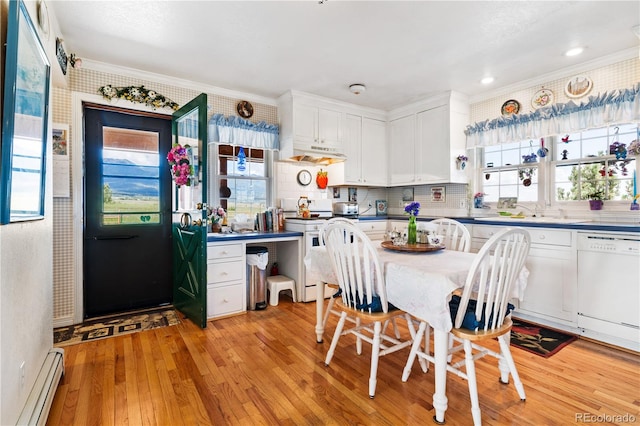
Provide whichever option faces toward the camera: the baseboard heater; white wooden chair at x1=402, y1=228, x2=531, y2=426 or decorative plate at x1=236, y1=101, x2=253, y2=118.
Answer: the decorative plate

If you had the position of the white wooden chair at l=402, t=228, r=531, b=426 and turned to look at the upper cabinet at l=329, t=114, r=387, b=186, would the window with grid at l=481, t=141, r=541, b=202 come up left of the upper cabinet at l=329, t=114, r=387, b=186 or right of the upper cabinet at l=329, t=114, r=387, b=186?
right

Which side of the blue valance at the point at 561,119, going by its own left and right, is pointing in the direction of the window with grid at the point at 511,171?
right

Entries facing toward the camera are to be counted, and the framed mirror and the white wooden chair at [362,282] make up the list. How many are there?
0

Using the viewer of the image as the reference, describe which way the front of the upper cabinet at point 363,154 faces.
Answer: facing the viewer and to the right of the viewer

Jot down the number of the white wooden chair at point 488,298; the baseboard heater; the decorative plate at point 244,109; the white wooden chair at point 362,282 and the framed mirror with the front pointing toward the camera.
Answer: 1

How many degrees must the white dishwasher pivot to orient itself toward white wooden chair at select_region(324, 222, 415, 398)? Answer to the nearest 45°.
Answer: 0° — it already faces it

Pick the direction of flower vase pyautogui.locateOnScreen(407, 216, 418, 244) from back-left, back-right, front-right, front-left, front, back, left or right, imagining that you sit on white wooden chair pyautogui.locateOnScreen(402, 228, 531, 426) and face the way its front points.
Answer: front

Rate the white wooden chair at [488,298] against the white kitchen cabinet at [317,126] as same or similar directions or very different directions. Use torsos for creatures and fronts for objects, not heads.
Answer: very different directions

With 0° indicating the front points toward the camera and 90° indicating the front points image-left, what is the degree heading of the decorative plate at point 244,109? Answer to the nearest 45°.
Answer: approximately 0°

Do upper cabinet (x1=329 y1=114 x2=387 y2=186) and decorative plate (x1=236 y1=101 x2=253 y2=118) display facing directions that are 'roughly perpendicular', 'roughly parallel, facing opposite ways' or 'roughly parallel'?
roughly parallel

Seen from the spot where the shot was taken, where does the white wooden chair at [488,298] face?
facing away from the viewer and to the left of the viewer

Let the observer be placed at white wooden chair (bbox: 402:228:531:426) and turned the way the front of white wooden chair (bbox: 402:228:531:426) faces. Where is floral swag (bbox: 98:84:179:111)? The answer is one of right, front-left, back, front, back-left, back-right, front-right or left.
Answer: front-left

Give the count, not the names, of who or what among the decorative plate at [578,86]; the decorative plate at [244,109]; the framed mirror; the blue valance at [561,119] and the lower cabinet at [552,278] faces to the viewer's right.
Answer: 1

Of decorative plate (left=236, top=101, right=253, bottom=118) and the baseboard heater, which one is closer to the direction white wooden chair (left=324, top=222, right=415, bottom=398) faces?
the decorative plate
